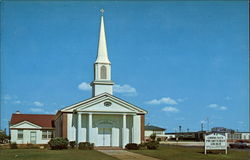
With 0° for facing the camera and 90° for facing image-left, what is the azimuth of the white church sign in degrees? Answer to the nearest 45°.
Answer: approximately 0°

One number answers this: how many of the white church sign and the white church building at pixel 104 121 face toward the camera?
2

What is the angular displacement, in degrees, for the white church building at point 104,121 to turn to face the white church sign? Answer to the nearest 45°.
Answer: approximately 45° to its left

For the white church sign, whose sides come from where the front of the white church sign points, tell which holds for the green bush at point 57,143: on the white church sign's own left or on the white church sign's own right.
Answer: on the white church sign's own right

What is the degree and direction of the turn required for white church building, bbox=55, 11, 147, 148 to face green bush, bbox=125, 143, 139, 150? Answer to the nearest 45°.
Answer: approximately 45° to its left

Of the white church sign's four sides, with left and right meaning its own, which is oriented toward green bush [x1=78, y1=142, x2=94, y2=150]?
right
